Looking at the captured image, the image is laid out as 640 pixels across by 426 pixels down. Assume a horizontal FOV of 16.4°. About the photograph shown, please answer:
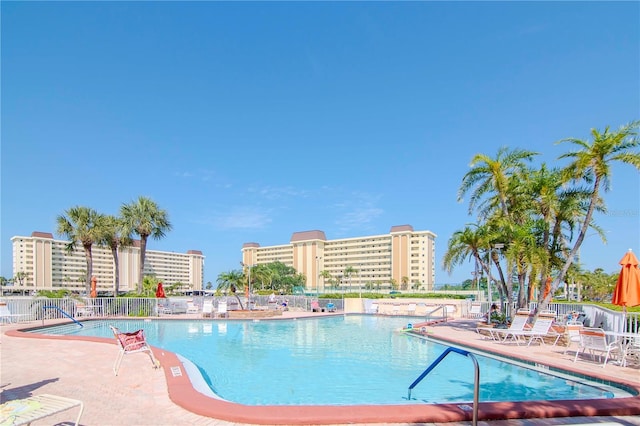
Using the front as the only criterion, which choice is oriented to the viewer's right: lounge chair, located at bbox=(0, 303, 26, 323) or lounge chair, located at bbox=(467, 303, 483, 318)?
lounge chair, located at bbox=(0, 303, 26, 323)

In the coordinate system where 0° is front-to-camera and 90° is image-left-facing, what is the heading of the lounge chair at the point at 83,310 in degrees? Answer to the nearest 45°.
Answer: approximately 315°

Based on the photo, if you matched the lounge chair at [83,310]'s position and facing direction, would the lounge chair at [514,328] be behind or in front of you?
in front

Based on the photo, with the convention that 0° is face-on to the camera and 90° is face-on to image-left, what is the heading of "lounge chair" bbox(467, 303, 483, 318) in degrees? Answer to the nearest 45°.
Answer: approximately 45°

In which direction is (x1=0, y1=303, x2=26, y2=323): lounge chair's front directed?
to the viewer's right

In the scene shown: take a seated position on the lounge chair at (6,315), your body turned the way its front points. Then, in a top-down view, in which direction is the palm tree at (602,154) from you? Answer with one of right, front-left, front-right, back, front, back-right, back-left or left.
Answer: front-right

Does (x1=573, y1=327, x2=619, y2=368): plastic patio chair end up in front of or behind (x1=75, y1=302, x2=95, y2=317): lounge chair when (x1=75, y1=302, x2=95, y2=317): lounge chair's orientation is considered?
in front

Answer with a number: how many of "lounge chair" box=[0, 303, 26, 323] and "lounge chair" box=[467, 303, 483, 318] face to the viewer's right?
1

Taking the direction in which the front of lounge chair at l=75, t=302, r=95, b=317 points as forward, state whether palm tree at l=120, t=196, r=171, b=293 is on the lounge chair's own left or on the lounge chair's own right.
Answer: on the lounge chair's own left

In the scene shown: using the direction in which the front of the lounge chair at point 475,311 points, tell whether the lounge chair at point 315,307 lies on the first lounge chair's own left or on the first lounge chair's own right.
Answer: on the first lounge chair's own right
